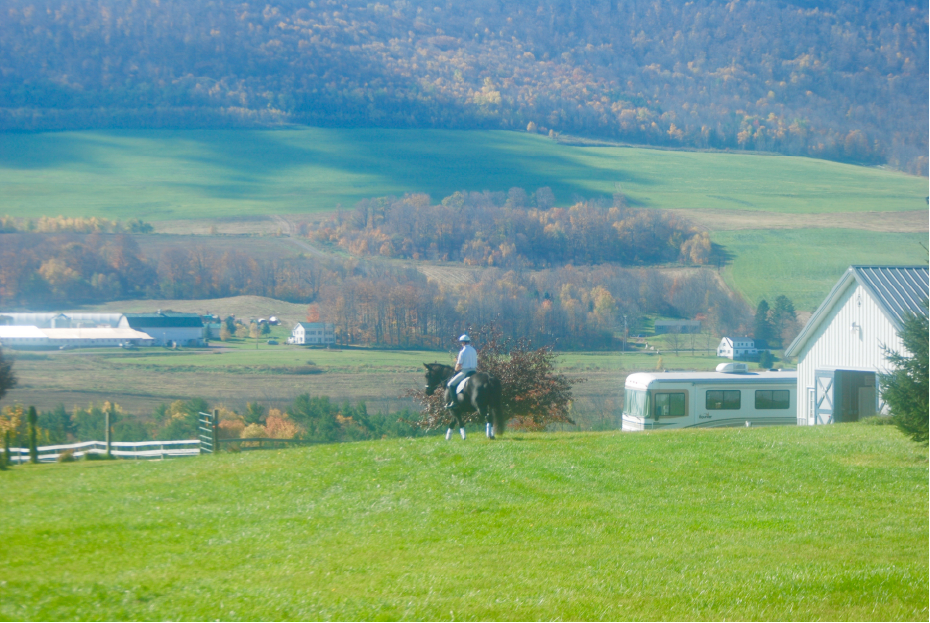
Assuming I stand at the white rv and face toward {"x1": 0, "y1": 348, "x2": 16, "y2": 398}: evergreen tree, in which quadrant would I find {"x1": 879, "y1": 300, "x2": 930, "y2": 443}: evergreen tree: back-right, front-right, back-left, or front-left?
back-left

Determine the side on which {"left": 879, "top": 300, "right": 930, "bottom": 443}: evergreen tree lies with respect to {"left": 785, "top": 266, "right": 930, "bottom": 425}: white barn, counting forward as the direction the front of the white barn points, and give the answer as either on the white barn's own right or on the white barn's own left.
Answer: on the white barn's own left

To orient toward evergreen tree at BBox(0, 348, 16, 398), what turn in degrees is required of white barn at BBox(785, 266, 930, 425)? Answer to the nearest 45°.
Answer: approximately 45° to its right
